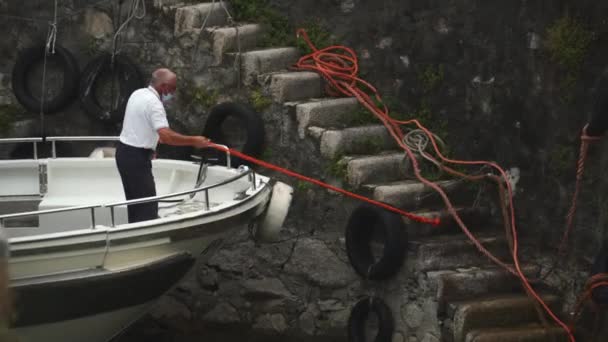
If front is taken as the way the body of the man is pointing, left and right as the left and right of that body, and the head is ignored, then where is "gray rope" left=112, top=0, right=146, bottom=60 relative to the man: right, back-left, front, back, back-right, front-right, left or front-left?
left

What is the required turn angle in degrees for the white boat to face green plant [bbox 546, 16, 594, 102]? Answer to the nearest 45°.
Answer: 0° — it already faces it

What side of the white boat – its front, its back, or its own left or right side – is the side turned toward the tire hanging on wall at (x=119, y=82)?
left

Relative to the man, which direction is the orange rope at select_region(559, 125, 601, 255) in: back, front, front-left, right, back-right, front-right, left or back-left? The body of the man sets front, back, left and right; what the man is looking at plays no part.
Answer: front

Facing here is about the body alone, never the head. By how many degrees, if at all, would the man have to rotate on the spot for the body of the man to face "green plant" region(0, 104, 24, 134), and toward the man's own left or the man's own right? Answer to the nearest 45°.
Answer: approximately 135° to the man's own left

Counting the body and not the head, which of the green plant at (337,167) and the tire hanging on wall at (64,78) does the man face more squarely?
the green plant

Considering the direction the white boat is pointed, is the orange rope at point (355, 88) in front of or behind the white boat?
in front

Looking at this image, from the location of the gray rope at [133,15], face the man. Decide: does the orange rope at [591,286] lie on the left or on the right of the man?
left

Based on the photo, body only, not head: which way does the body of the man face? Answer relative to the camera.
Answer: to the viewer's right

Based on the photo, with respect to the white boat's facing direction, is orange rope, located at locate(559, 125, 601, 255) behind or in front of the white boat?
in front

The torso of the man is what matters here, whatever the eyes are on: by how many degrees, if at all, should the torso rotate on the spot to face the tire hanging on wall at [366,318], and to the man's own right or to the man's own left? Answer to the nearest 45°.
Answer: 0° — they already face it

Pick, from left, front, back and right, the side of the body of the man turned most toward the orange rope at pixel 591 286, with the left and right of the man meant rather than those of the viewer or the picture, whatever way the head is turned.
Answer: front

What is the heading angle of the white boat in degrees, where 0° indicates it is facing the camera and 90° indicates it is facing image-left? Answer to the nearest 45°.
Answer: approximately 270°

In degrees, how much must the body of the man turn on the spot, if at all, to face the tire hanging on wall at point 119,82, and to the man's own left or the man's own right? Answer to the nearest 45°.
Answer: approximately 90° to the man's own left

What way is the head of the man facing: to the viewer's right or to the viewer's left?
to the viewer's right
